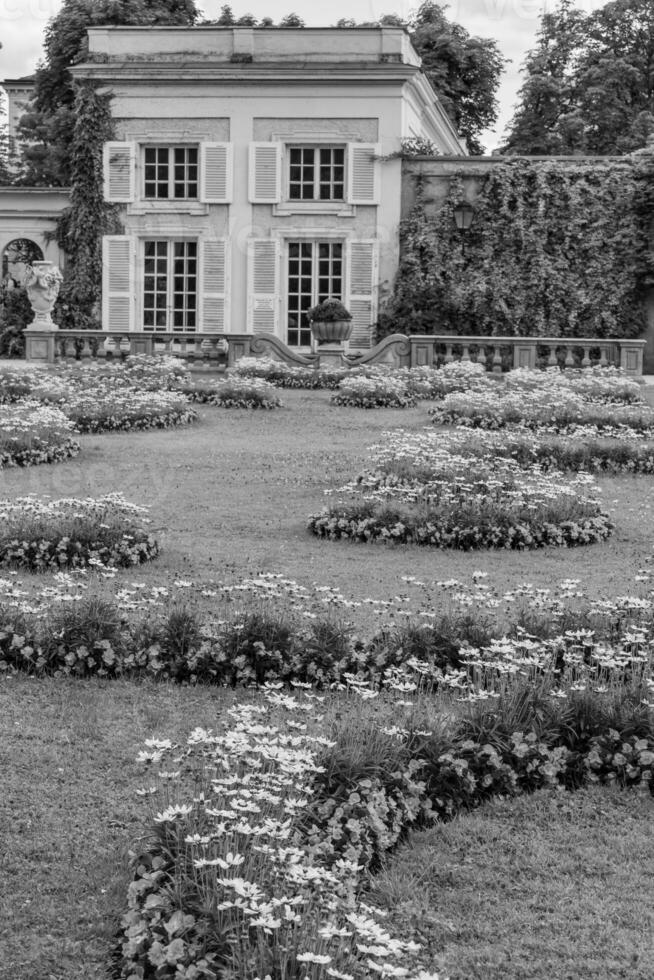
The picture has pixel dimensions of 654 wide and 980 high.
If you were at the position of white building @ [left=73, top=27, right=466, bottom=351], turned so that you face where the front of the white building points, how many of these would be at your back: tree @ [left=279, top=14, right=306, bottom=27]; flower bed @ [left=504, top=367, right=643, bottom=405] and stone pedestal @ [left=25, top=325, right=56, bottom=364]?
1

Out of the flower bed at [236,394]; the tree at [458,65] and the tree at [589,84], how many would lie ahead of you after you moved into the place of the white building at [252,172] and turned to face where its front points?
1

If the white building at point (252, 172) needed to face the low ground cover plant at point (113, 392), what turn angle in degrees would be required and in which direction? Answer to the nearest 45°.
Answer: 0° — it already faces it

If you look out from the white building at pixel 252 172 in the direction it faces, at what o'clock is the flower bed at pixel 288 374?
The flower bed is roughly at 12 o'clock from the white building.

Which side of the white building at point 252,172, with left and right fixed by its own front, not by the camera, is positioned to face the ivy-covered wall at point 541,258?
left

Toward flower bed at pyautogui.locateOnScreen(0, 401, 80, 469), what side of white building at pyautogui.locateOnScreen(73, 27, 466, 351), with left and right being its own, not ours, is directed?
front

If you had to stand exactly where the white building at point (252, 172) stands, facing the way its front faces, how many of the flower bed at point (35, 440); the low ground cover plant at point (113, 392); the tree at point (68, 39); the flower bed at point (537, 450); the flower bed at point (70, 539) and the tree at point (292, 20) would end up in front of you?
4

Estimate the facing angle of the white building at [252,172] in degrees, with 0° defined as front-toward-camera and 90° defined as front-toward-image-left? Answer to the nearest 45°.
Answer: approximately 0°

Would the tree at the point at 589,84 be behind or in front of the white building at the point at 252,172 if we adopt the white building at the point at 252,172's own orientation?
behind

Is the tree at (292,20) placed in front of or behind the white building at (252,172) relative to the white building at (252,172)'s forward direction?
behind

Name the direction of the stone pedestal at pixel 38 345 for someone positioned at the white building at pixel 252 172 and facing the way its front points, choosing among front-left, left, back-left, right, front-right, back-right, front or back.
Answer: front-right
